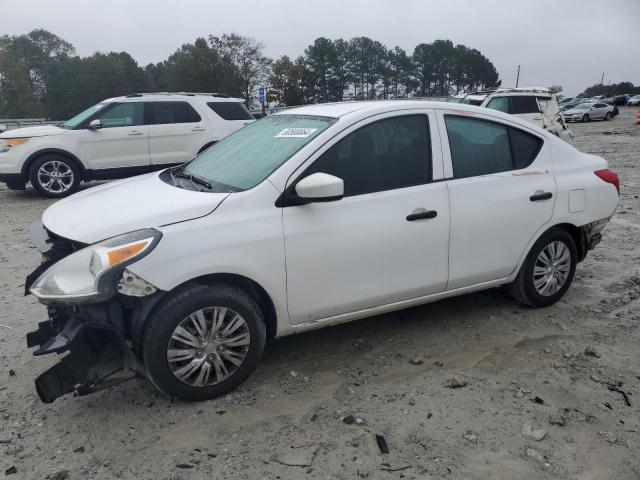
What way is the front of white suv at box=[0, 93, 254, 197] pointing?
to the viewer's left

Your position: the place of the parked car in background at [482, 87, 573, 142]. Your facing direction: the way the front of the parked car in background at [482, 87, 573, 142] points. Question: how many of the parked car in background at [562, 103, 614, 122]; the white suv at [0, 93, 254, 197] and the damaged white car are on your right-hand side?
1

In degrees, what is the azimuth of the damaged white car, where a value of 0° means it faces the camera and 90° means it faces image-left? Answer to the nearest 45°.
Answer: approximately 45°

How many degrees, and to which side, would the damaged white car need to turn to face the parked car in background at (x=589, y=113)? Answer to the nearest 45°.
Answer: approximately 180°

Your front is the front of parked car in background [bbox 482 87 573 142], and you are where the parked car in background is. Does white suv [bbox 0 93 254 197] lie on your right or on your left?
on your left

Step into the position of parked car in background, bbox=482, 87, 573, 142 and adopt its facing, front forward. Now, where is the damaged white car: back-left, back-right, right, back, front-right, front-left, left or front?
left
